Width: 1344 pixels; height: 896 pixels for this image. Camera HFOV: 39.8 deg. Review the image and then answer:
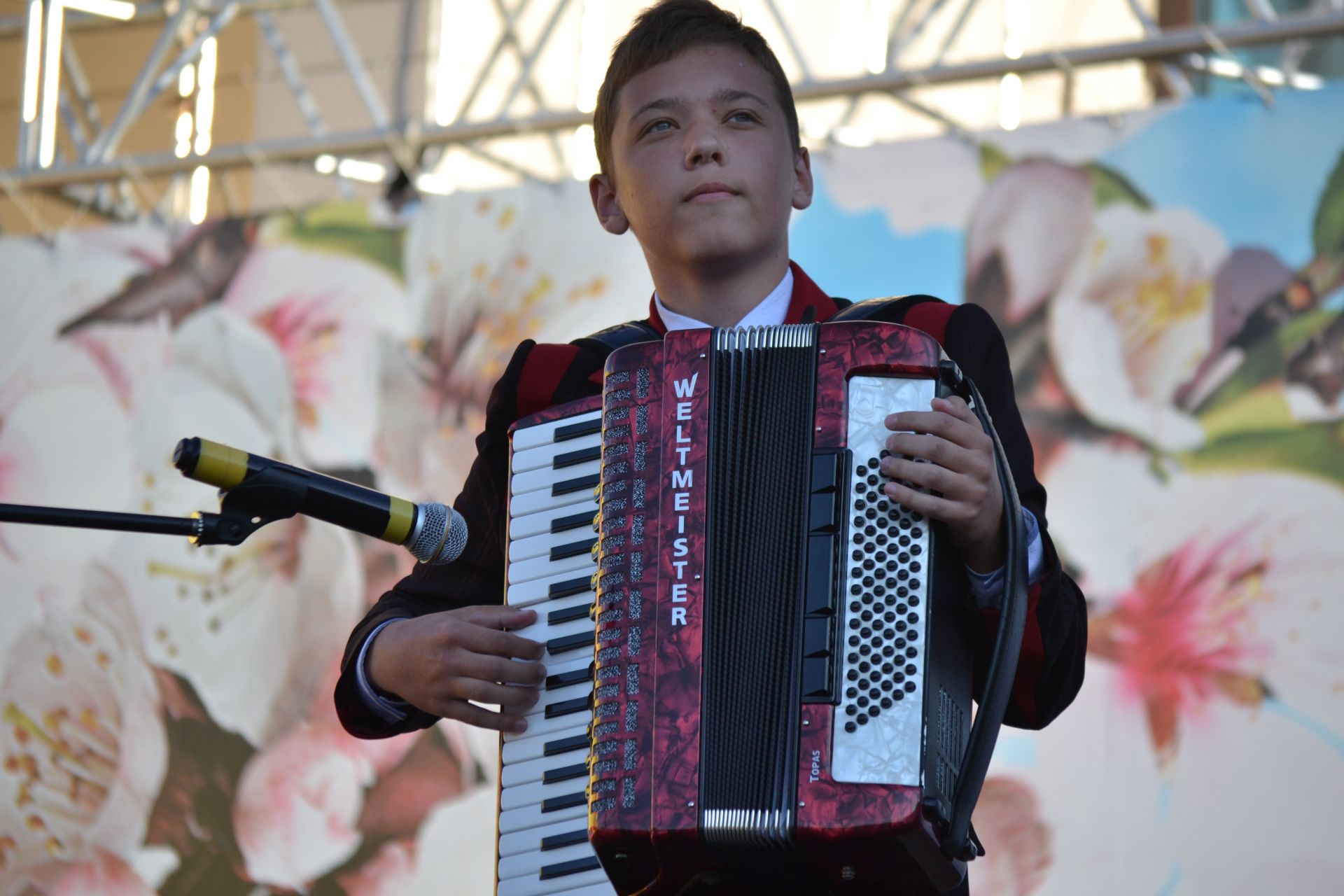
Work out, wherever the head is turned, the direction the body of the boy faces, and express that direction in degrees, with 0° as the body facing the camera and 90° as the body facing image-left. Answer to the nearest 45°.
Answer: approximately 0°

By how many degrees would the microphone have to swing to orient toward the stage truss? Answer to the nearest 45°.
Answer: approximately 90° to its left

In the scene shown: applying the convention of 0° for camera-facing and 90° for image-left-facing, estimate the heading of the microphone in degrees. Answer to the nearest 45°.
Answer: approximately 270°

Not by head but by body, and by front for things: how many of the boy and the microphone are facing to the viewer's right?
1

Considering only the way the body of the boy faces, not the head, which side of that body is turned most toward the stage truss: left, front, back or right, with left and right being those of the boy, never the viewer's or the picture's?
back

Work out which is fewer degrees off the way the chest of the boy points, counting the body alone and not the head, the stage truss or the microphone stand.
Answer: the microphone stand

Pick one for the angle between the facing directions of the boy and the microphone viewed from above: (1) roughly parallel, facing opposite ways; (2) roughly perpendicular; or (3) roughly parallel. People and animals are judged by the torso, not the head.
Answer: roughly perpendicular
